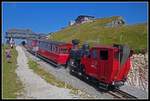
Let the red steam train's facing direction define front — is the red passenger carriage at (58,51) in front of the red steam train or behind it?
in front

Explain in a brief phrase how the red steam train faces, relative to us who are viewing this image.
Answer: facing away from the viewer and to the left of the viewer
